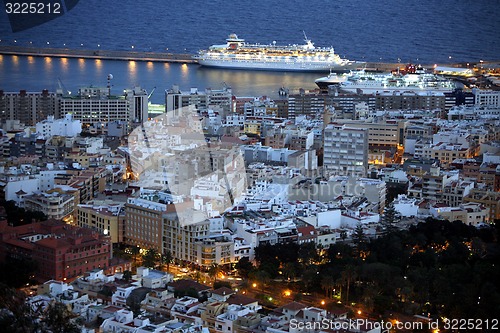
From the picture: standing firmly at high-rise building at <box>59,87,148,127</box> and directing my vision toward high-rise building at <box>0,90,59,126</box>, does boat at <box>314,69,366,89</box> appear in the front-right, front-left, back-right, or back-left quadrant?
back-right

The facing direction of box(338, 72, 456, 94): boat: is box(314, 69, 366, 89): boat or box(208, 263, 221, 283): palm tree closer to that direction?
the boat

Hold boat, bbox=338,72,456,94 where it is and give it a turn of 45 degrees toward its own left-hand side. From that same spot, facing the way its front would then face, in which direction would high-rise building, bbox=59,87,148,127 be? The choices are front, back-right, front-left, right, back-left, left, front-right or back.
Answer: front

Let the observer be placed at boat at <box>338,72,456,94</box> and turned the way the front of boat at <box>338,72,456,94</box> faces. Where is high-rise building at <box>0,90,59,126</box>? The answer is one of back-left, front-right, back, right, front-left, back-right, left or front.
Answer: front-left

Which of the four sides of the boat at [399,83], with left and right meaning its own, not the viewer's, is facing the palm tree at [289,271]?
left

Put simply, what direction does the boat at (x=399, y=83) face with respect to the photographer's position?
facing to the left of the viewer

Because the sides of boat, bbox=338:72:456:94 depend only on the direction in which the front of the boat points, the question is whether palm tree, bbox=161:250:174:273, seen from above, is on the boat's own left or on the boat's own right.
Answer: on the boat's own left

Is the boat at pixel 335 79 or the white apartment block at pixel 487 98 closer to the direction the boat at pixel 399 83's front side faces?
the boat

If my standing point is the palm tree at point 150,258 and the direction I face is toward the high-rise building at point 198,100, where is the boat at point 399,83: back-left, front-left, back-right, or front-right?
front-right
